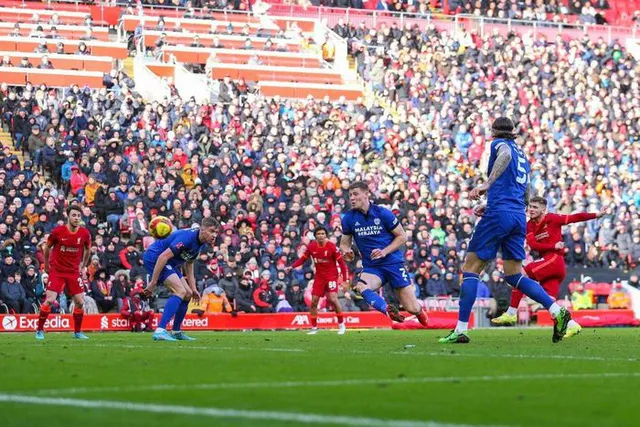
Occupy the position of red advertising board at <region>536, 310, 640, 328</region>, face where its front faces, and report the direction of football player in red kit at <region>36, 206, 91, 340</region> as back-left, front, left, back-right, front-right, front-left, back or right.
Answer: front-right

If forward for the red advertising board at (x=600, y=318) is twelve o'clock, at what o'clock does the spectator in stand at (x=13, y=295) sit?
The spectator in stand is roughly at 2 o'clock from the red advertising board.

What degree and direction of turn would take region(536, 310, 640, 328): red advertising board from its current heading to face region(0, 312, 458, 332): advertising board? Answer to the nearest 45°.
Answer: approximately 45° to its right

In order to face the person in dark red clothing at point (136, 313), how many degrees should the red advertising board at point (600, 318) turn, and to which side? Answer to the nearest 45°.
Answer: approximately 45° to its right

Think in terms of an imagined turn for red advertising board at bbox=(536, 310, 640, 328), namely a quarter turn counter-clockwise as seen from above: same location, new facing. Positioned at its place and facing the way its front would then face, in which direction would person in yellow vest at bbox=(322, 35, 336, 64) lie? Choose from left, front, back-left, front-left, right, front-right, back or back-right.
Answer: back-left

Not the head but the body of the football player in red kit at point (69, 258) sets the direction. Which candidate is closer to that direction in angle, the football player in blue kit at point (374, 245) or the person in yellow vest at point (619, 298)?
the football player in blue kit

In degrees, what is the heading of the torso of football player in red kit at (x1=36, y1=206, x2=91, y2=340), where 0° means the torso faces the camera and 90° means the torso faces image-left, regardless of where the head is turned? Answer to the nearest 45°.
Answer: approximately 0°

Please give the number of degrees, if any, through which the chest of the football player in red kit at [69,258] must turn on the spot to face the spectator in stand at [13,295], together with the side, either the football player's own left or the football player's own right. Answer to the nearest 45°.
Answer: approximately 180°
